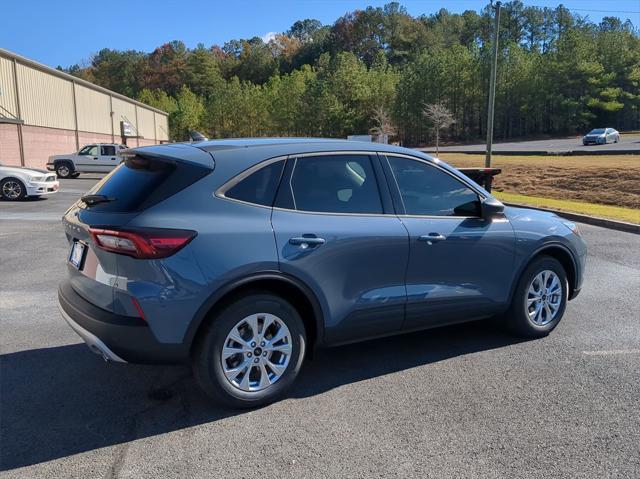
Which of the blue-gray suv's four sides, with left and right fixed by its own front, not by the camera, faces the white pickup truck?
left

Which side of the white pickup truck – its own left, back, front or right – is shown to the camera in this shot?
left

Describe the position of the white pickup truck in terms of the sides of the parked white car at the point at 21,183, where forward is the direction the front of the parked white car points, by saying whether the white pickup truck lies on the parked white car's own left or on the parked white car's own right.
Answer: on the parked white car's own left

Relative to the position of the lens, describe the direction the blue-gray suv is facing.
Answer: facing away from the viewer and to the right of the viewer

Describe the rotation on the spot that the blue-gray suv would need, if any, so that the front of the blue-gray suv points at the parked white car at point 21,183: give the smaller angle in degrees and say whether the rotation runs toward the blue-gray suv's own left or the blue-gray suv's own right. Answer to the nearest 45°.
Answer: approximately 90° to the blue-gray suv's own left

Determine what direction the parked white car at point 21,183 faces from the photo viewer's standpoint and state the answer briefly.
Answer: facing the viewer and to the right of the viewer

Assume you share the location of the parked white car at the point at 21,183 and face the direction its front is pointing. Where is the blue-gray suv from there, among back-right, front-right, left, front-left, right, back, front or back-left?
front-right

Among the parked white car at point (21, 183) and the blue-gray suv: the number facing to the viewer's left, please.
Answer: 0

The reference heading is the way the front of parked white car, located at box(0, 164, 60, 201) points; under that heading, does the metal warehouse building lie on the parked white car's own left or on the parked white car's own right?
on the parked white car's own left

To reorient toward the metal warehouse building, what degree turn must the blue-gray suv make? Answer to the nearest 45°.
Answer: approximately 90° to its left
